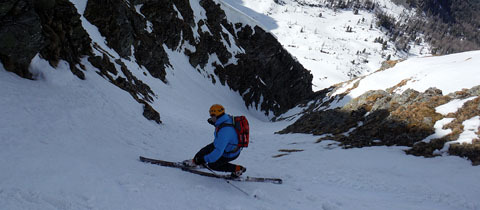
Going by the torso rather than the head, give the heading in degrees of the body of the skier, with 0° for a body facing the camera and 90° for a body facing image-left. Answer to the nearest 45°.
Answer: approximately 90°
